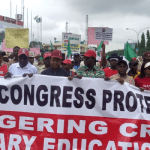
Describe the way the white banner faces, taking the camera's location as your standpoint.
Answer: facing the viewer

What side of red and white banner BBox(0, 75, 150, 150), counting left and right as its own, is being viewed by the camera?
front

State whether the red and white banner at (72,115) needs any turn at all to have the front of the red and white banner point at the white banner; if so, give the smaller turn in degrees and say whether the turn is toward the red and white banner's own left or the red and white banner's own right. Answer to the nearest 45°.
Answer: approximately 180°

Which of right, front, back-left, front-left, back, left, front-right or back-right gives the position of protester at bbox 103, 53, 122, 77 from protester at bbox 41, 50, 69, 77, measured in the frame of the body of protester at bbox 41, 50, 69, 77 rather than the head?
back-left

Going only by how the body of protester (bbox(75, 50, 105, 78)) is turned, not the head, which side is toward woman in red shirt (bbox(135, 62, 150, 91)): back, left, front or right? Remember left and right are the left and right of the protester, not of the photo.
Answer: left

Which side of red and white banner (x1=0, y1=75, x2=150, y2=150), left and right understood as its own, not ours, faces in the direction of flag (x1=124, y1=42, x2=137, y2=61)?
back

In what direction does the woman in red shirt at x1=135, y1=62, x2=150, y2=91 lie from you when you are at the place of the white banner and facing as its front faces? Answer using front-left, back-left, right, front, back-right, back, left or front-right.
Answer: front

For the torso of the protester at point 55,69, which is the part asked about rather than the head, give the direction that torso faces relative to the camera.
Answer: toward the camera

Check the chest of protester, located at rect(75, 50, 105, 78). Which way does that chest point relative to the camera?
toward the camera

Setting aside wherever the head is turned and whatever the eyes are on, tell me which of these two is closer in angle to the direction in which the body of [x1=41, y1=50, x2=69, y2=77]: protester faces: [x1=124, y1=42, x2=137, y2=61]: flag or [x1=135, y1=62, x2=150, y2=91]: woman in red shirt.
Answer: the woman in red shirt
